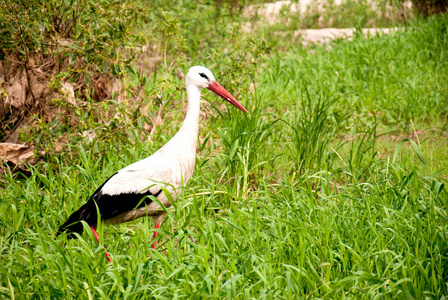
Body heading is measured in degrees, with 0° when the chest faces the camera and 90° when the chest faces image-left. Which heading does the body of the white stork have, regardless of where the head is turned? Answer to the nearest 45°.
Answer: approximately 270°
